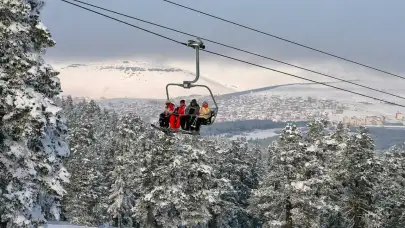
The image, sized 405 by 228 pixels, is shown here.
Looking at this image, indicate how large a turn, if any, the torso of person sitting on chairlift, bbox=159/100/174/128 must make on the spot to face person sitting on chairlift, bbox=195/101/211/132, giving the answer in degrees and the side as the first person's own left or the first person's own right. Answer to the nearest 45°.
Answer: approximately 135° to the first person's own left

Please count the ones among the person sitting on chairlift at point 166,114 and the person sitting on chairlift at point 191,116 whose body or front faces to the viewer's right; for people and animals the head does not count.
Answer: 0

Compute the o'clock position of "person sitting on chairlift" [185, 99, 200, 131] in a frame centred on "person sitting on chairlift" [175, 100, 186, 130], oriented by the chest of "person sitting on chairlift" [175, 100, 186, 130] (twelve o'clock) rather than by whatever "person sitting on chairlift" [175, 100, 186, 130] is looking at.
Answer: "person sitting on chairlift" [185, 99, 200, 131] is roughly at 8 o'clock from "person sitting on chairlift" [175, 100, 186, 130].

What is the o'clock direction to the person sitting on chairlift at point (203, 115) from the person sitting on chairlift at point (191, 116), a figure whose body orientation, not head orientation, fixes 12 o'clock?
the person sitting on chairlift at point (203, 115) is roughly at 8 o'clock from the person sitting on chairlift at point (191, 116).

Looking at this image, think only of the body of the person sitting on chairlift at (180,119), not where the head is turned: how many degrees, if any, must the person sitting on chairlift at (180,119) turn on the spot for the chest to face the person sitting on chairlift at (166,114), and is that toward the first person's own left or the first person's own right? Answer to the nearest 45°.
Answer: approximately 45° to the first person's own right

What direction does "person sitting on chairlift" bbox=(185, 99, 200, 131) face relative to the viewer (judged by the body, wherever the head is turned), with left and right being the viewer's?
facing the viewer and to the left of the viewer

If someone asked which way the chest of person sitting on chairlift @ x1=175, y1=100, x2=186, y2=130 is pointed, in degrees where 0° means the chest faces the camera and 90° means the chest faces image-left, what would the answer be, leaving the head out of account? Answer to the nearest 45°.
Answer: approximately 45°

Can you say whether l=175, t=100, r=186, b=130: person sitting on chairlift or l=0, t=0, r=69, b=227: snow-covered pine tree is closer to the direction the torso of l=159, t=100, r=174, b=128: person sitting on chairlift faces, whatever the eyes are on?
the snow-covered pine tree

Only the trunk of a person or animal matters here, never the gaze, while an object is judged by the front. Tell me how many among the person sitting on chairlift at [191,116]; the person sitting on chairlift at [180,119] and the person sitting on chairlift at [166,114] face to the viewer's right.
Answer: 0

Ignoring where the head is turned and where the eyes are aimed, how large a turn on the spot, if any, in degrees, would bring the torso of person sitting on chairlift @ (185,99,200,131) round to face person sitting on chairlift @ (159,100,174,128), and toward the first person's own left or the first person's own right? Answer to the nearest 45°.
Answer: approximately 45° to the first person's own right
